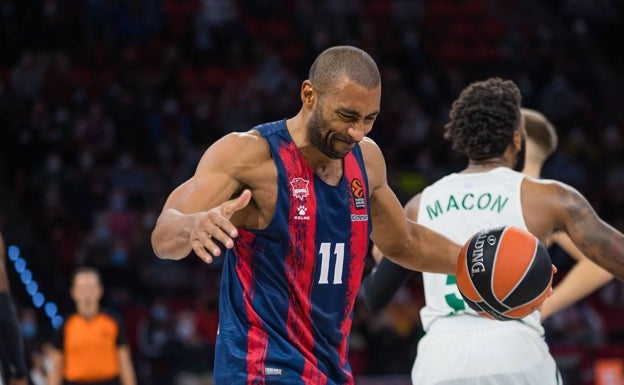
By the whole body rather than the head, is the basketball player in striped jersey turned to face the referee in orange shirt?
no

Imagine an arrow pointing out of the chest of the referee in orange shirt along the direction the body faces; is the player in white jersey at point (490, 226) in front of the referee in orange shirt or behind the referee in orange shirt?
in front

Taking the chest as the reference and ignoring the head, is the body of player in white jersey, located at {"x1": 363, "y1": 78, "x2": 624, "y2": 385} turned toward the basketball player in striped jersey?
no

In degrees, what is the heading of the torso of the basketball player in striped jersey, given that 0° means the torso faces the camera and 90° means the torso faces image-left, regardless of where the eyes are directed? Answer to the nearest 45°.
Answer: approximately 315°

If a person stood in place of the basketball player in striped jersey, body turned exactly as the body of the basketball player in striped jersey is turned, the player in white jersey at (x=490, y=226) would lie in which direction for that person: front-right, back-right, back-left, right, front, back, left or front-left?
left

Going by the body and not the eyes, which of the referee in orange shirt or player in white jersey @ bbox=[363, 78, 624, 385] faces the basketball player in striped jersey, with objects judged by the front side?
the referee in orange shirt

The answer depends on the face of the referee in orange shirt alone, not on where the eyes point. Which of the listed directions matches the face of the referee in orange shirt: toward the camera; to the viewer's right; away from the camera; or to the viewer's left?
toward the camera

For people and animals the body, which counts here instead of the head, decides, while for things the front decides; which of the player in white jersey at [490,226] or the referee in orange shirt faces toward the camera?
the referee in orange shirt

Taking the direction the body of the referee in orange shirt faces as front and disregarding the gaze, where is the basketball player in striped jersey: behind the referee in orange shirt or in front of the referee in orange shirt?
in front

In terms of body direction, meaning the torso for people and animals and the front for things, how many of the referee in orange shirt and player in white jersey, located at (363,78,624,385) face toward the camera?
1

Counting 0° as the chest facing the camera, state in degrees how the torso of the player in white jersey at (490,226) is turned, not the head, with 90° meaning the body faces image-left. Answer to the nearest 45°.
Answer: approximately 225°

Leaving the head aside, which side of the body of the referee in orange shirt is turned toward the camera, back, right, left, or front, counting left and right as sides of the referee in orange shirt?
front
